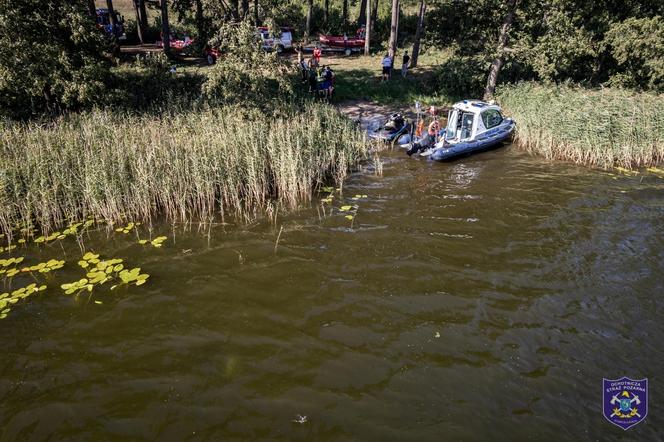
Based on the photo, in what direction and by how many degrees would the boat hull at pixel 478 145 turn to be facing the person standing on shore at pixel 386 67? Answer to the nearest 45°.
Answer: approximately 90° to its left

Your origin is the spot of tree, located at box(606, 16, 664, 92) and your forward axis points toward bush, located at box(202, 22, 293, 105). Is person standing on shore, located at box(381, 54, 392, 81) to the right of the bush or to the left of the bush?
right

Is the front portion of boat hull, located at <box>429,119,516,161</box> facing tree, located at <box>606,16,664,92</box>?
yes

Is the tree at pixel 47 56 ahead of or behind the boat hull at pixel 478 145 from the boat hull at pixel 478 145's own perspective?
behind

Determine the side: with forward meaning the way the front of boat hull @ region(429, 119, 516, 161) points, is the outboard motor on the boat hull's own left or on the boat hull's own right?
on the boat hull's own left

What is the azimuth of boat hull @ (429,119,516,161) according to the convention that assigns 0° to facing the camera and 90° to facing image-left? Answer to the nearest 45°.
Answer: approximately 225°

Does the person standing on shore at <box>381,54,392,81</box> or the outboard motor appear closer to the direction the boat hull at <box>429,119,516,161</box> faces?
the person standing on shore

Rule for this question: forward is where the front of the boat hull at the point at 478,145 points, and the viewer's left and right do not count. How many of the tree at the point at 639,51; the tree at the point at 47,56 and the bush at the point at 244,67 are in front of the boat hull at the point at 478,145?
1

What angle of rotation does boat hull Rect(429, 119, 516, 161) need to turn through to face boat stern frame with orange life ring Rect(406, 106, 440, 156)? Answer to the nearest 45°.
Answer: approximately 135° to its left

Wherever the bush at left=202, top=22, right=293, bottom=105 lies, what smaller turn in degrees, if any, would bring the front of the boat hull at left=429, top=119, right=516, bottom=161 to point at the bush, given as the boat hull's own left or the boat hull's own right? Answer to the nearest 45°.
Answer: approximately 180°

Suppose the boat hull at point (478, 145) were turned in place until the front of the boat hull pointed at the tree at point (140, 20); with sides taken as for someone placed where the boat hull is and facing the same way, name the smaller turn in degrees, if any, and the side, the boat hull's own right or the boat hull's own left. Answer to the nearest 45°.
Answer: approximately 90° to the boat hull's own left
